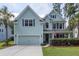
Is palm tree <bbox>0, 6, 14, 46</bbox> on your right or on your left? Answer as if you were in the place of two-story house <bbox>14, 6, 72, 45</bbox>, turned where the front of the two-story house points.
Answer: on your right

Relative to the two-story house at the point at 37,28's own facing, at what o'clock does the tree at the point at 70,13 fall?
The tree is roughly at 9 o'clock from the two-story house.

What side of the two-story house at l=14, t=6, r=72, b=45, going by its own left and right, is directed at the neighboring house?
right

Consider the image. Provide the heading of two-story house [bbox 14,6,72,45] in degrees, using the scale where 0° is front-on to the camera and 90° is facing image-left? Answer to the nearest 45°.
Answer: approximately 0°
